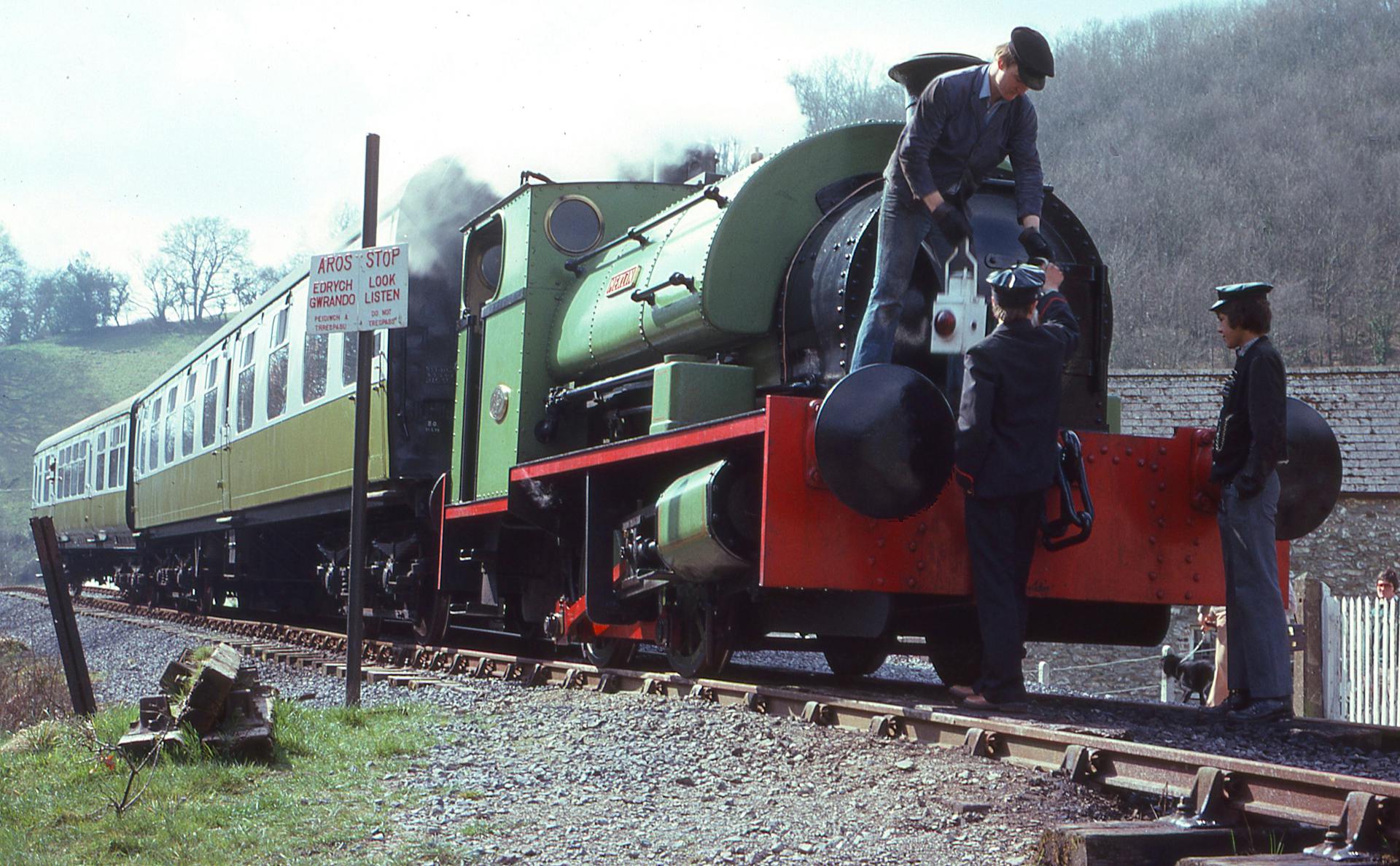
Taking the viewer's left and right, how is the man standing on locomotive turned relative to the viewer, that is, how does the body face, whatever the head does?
facing the viewer and to the right of the viewer

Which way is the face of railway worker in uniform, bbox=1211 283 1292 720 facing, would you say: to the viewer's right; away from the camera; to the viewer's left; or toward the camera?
to the viewer's left

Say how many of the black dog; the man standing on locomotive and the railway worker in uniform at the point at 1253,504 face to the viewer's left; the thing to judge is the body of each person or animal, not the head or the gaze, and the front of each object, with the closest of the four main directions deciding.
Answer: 2

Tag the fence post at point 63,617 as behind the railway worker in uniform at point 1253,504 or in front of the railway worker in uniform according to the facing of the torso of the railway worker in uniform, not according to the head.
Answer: in front

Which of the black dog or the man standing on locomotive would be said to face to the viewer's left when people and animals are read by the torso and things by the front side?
the black dog

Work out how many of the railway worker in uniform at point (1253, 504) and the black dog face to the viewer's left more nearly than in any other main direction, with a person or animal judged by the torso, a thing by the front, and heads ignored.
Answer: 2

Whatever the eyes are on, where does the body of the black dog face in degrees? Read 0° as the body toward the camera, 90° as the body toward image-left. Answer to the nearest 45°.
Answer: approximately 90°

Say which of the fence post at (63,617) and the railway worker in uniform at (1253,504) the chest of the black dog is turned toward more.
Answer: the fence post

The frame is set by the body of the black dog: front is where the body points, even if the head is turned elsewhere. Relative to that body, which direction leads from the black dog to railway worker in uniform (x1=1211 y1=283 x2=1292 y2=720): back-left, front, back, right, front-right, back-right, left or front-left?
left

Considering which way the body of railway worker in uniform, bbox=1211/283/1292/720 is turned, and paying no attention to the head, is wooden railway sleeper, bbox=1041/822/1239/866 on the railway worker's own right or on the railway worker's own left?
on the railway worker's own left

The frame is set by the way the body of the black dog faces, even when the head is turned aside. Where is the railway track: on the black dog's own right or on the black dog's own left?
on the black dog's own left

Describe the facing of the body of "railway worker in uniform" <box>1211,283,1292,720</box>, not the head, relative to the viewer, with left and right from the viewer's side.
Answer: facing to the left of the viewer

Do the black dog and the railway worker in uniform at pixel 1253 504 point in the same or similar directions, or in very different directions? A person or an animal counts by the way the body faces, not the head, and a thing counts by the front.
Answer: same or similar directions
